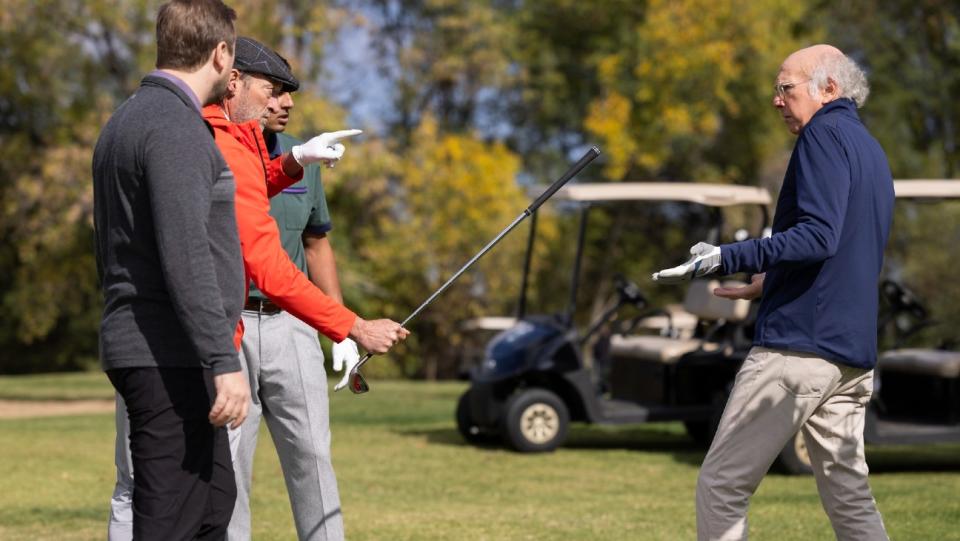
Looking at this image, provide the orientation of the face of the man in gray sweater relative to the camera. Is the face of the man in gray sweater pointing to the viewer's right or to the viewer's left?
to the viewer's right

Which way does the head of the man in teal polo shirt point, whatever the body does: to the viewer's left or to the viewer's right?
to the viewer's right

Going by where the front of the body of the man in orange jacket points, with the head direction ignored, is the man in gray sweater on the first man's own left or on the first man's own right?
on the first man's own right

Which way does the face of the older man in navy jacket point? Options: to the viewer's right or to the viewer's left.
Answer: to the viewer's left

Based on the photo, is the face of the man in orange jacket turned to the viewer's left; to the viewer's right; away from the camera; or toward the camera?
to the viewer's right

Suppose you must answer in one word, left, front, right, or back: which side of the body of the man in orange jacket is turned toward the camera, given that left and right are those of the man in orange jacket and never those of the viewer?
right

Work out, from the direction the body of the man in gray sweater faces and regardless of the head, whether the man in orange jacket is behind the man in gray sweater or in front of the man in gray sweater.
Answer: in front

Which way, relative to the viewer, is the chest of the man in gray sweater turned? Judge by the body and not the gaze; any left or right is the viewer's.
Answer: facing away from the viewer and to the right of the viewer

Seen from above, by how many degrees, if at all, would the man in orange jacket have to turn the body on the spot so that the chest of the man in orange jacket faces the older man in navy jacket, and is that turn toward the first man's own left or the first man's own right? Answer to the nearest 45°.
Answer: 0° — they already face them

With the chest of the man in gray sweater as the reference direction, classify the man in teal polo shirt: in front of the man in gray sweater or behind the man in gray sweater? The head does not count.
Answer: in front

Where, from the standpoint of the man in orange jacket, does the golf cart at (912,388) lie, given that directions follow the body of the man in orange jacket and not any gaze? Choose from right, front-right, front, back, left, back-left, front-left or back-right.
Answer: front-left

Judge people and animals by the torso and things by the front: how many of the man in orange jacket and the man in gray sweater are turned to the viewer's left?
0
